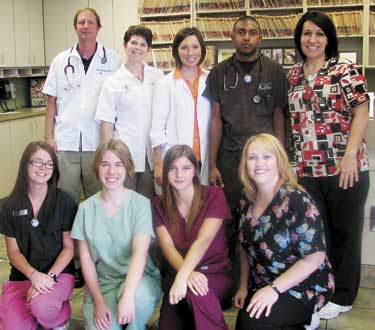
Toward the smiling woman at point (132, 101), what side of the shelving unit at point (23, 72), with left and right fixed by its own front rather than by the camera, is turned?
front

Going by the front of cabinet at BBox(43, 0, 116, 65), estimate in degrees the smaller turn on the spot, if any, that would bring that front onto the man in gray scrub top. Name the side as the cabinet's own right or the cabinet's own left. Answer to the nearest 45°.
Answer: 0° — it already faces them

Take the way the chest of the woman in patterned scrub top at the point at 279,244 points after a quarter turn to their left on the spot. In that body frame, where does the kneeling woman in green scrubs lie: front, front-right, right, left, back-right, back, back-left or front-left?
back-right

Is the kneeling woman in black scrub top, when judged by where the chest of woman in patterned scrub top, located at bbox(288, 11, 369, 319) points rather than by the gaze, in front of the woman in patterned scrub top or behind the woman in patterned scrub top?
in front

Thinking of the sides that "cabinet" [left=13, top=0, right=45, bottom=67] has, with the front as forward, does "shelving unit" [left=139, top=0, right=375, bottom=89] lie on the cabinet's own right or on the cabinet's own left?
on the cabinet's own left

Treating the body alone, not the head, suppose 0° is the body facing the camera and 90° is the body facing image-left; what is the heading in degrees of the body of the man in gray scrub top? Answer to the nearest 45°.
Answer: approximately 0°

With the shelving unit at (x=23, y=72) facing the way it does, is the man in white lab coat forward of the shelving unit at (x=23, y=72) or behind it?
forward
